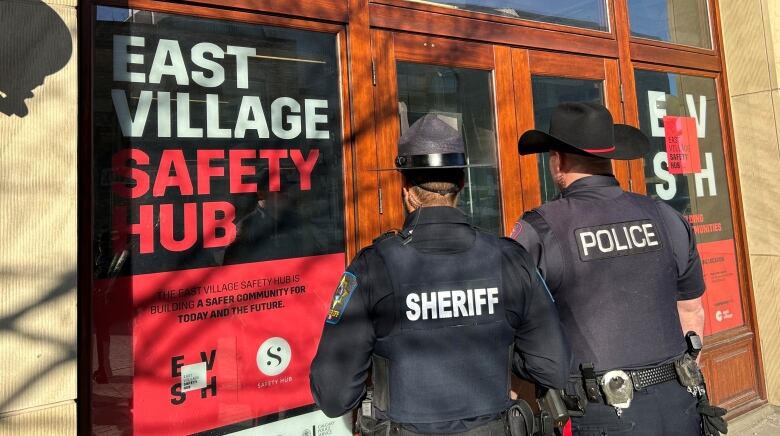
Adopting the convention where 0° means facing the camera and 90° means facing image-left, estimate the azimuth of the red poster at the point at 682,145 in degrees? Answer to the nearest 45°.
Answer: approximately 0°

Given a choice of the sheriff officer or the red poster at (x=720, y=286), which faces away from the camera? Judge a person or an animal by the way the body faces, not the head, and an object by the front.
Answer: the sheriff officer

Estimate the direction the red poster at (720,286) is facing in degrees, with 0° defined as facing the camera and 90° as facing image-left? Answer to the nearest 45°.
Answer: approximately 0°

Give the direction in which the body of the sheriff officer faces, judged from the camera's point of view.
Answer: away from the camera

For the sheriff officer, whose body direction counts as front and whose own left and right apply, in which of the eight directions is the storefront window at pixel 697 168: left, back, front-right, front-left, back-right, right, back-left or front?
front-right

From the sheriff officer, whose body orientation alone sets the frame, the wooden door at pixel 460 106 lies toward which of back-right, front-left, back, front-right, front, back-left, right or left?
front

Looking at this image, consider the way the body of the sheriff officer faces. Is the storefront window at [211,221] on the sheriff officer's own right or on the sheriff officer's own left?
on the sheriff officer's own left

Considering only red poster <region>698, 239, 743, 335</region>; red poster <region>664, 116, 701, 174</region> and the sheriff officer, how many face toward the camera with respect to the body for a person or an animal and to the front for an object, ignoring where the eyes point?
2

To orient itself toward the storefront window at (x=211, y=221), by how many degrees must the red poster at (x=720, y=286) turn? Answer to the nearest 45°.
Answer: approximately 45° to its right

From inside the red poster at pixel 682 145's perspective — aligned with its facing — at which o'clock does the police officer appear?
The police officer is roughly at 12 o'clock from the red poster.

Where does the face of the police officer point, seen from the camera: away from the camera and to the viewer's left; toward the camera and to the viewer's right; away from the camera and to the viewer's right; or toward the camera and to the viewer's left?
away from the camera and to the viewer's left

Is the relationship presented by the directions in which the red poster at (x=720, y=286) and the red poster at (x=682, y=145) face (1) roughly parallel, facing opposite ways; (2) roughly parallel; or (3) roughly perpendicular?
roughly parallel
